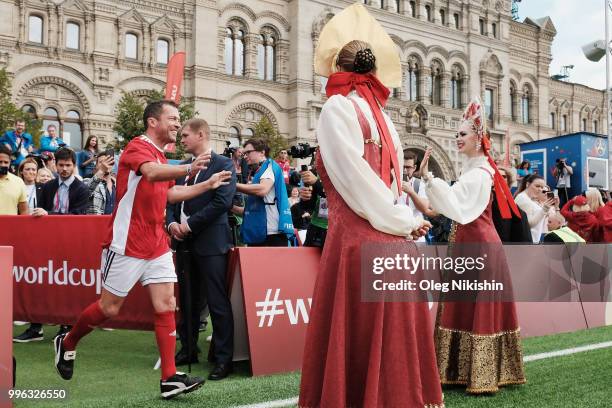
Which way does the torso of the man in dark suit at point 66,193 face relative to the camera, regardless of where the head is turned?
toward the camera

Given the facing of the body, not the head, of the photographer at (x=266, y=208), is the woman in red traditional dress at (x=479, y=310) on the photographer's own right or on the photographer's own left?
on the photographer's own left

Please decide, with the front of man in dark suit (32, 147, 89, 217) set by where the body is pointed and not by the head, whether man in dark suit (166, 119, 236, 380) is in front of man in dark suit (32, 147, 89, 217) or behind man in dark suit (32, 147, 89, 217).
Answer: in front

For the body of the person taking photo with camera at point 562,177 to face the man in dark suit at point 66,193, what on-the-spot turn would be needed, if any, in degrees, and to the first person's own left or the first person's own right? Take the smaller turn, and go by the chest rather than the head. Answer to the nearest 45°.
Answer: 0° — they already face them

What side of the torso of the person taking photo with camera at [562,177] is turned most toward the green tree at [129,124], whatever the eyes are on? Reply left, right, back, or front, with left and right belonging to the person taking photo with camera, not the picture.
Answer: right

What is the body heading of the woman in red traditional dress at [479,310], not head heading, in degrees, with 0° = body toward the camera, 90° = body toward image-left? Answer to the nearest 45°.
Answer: approximately 90°

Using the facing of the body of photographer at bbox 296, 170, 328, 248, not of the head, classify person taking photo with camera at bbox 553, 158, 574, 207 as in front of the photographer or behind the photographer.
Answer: behind

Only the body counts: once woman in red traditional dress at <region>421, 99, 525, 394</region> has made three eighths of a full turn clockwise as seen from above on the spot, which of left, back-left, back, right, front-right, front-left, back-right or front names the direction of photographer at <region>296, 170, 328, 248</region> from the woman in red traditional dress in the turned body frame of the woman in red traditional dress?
left

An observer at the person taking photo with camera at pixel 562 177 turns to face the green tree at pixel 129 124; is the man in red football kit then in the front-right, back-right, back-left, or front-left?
front-left

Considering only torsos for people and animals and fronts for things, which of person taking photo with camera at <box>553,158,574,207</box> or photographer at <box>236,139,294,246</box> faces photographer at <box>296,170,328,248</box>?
the person taking photo with camera

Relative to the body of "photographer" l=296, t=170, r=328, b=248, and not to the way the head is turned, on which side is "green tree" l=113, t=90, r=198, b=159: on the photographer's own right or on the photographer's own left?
on the photographer's own right

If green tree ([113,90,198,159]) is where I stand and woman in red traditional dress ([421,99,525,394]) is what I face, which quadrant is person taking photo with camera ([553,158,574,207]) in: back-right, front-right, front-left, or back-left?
front-left

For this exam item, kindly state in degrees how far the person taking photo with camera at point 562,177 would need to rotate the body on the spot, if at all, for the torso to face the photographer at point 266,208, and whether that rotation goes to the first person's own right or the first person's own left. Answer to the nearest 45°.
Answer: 0° — they already face them

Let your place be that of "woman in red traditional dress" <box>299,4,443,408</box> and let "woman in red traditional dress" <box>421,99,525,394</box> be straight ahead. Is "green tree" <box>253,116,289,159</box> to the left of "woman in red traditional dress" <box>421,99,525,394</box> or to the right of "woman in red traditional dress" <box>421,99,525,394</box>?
left

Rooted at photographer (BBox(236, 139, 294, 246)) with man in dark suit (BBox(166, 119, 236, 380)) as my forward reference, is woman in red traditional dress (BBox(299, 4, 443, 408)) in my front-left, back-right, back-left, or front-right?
front-left

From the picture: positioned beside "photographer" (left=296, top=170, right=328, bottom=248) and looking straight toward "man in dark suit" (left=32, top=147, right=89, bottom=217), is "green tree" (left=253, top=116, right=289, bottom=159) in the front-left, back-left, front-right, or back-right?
front-right

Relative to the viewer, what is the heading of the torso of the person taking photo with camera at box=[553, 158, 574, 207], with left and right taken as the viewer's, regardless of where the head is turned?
facing the viewer
